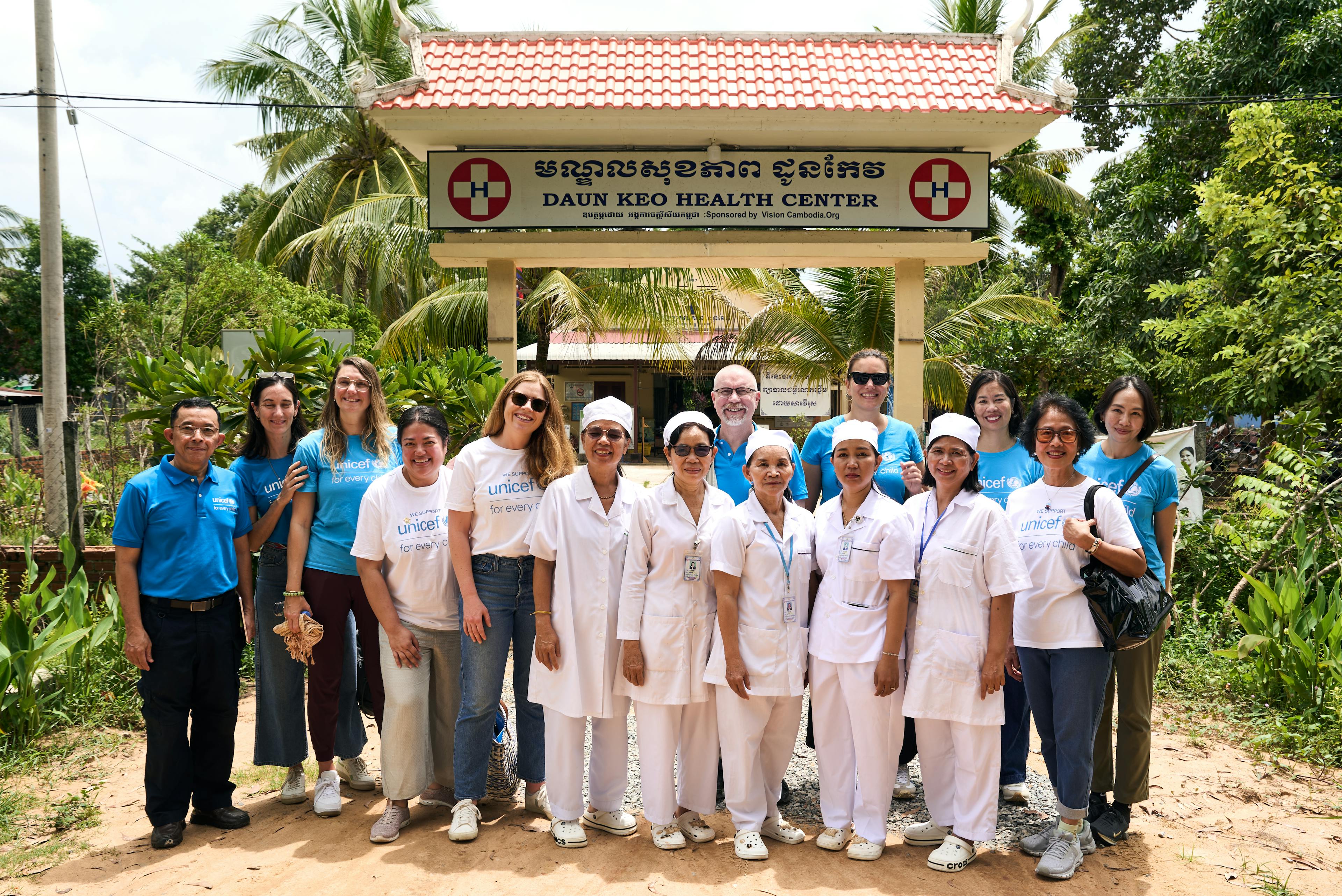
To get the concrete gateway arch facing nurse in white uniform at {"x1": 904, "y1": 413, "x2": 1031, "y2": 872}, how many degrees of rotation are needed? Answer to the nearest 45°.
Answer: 0° — it already faces them

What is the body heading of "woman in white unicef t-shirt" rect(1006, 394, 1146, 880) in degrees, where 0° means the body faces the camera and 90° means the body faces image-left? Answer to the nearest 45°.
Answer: approximately 45°

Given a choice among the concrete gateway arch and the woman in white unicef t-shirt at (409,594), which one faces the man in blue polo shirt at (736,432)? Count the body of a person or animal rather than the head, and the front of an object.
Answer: the concrete gateway arch

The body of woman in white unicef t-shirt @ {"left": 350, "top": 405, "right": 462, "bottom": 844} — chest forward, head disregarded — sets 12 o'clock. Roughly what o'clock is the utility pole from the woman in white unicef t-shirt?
The utility pole is roughly at 5 o'clock from the woman in white unicef t-shirt.

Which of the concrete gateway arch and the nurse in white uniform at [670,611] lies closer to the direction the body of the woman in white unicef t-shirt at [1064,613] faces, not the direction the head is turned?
the nurse in white uniform

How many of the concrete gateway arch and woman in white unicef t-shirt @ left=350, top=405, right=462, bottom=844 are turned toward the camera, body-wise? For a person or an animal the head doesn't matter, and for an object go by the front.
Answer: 2

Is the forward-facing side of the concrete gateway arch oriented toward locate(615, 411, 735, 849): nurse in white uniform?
yes

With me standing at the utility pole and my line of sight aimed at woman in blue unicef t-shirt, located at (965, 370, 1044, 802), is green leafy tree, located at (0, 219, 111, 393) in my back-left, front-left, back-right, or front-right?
back-left

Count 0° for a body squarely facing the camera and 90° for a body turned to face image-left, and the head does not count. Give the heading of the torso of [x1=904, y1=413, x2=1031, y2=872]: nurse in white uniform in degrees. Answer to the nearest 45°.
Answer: approximately 45°

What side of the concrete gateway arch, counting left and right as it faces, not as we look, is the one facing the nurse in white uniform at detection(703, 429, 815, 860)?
front
